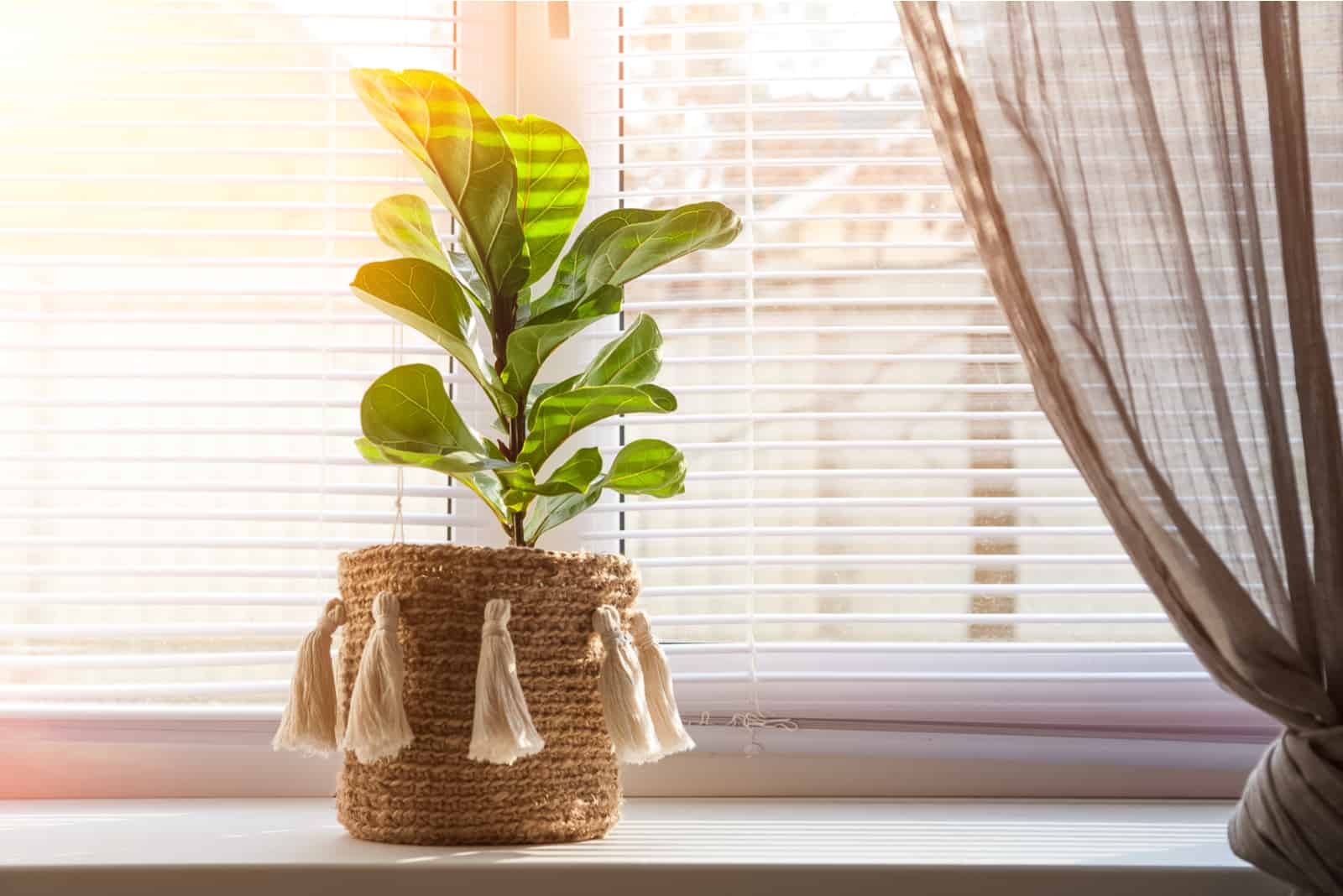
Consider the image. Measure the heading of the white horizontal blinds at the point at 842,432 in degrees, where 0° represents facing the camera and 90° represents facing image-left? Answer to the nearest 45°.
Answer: approximately 0°

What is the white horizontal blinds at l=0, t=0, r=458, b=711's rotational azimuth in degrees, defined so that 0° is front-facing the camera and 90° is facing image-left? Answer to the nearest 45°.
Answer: approximately 0°

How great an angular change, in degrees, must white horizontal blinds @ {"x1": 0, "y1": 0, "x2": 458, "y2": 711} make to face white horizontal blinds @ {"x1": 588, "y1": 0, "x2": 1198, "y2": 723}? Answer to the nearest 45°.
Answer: approximately 90° to its left

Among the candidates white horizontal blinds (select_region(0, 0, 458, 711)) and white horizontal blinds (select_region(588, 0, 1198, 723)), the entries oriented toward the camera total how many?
2
